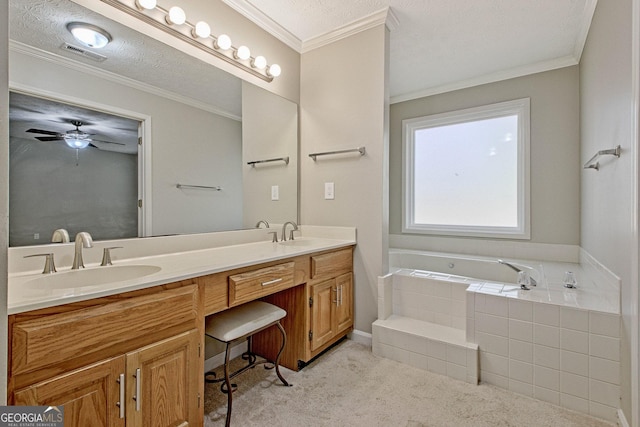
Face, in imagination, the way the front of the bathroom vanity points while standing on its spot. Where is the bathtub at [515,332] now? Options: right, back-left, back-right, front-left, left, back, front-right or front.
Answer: front-left

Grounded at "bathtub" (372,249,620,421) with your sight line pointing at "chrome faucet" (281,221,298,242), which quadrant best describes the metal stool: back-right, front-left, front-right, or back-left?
front-left

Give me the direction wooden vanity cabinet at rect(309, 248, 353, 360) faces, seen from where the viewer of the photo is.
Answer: facing the viewer and to the right of the viewer

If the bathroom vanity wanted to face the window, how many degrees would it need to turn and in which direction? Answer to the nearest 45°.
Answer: approximately 45° to its left

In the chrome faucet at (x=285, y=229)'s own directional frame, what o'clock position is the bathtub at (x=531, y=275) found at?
The bathtub is roughly at 11 o'clock from the chrome faucet.

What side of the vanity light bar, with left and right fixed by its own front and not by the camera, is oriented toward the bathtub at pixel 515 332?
front
